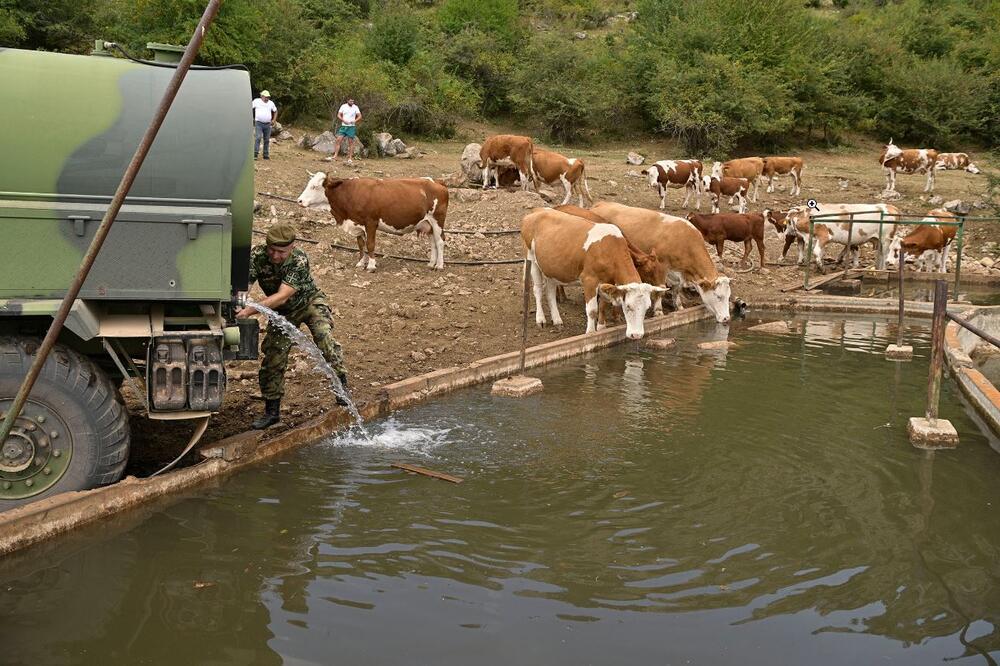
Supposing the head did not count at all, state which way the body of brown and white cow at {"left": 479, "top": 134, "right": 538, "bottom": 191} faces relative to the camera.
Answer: to the viewer's left

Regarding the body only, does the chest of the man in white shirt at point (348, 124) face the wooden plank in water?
yes

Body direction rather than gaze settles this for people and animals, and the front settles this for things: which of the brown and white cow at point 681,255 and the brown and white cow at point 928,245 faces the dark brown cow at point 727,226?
the brown and white cow at point 928,245

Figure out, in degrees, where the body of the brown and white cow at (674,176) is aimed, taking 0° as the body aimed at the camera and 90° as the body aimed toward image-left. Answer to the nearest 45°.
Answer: approximately 90°

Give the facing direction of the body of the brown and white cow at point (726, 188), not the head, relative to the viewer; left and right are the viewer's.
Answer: facing to the left of the viewer

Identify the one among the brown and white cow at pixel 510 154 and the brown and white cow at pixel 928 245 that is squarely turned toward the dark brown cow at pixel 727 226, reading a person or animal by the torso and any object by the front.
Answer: the brown and white cow at pixel 928 245

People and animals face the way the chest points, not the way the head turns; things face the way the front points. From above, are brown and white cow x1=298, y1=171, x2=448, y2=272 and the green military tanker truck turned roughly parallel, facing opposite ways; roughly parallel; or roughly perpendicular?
roughly parallel

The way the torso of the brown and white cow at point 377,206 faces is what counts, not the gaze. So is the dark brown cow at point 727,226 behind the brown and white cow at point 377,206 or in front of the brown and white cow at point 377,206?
behind

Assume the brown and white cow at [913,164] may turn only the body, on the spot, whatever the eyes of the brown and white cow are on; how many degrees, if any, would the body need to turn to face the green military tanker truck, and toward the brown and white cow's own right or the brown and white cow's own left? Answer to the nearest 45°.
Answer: approximately 90° to the brown and white cow's own left

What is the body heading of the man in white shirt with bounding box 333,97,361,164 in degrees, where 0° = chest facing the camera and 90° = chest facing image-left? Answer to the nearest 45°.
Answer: approximately 0°

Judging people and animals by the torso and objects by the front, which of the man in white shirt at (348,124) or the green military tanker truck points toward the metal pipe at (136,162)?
the man in white shirt

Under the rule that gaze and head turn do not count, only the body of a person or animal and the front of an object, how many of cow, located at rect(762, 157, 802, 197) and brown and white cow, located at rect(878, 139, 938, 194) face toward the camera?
0

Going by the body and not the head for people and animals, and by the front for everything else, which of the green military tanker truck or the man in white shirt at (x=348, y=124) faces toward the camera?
the man in white shirt

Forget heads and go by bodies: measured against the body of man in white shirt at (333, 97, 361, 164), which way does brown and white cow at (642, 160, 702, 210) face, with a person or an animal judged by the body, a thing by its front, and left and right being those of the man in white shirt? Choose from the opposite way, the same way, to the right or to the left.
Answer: to the right

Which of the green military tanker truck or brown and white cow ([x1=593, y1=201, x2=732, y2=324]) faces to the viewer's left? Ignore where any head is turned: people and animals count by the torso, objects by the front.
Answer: the green military tanker truck

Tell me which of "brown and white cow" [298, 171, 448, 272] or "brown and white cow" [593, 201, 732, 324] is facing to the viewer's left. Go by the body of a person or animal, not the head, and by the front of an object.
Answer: "brown and white cow" [298, 171, 448, 272]

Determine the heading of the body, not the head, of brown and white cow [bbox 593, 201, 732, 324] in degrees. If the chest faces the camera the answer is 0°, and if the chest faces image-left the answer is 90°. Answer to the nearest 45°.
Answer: approximately 315°

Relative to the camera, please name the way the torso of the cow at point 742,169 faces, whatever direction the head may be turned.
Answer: to the viewer's left

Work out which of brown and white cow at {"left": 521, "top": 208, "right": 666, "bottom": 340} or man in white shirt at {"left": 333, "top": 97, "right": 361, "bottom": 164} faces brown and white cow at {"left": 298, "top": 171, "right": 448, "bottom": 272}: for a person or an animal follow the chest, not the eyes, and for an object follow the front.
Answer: the man in white shirt

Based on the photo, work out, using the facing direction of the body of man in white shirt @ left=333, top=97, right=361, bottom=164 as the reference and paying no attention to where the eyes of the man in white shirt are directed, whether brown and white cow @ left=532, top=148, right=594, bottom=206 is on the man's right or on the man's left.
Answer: on the man's left
